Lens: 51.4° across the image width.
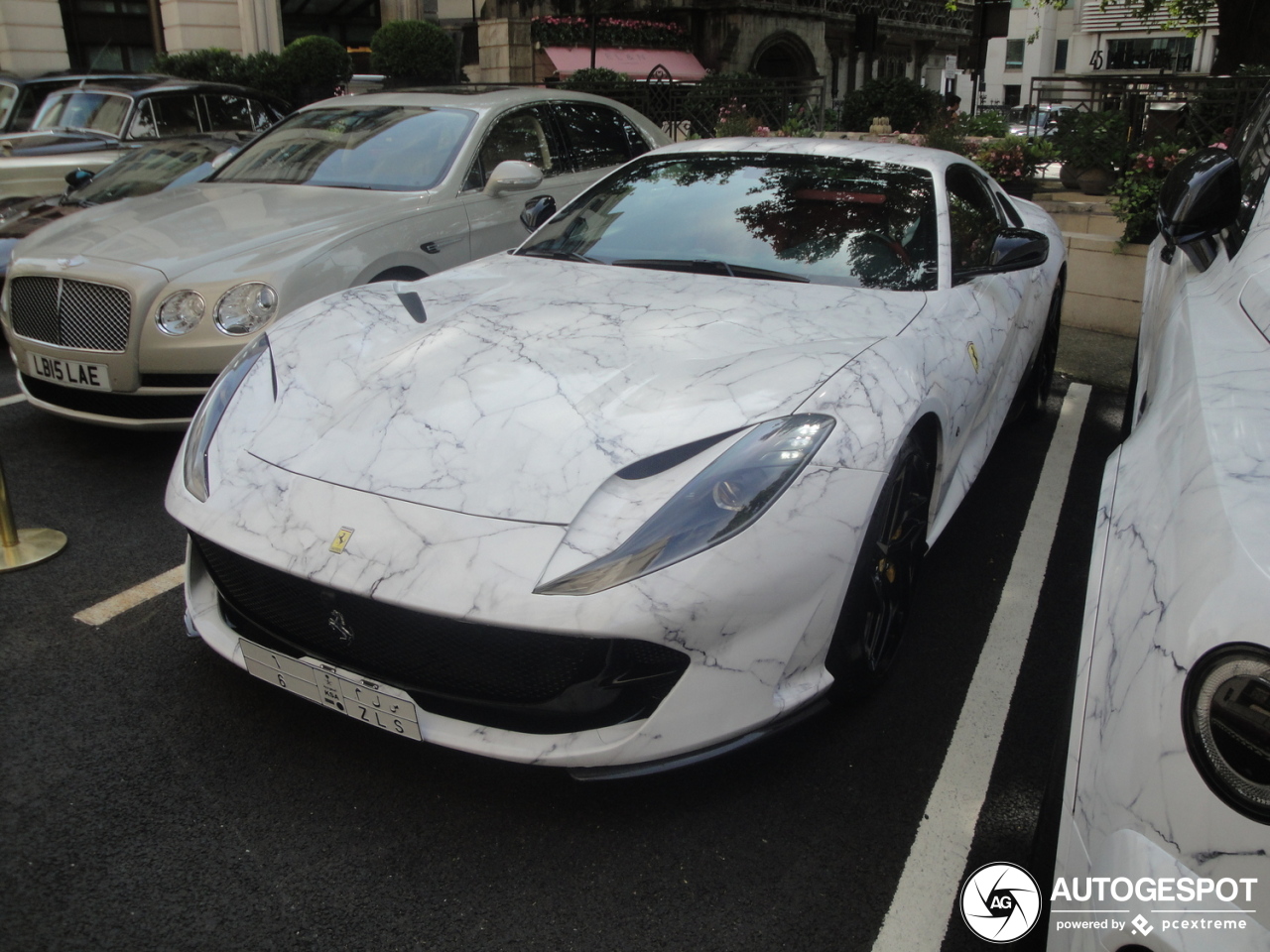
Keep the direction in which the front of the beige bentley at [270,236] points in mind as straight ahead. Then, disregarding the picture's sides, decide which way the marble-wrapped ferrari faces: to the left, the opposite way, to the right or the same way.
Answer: the same way

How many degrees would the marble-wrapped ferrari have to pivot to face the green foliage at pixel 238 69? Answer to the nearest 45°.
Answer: approximately 135° to its right

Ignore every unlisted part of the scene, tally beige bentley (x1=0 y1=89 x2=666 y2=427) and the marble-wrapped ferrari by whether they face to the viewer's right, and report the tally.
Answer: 0

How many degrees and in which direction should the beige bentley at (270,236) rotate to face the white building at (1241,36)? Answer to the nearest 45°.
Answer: approximately 180°

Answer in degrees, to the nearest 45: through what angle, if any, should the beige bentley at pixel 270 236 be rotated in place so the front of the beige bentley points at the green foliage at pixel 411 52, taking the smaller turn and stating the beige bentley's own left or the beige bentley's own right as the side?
approximately 135° to the beige bentley's own right

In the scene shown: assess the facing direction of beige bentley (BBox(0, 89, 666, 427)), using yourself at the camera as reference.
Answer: facing the viewer and to the left of the viewer

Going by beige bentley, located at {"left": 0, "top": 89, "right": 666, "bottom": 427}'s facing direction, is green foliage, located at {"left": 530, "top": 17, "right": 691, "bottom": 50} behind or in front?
behind

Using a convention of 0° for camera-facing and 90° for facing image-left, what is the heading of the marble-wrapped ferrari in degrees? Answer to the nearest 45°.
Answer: approximately 45°

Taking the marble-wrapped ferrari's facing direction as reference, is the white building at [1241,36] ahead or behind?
behind

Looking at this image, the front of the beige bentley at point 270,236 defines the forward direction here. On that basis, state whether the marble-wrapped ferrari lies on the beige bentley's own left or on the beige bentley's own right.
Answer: on the beige bentley's own left

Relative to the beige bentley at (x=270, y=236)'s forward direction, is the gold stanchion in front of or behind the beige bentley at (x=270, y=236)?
in front

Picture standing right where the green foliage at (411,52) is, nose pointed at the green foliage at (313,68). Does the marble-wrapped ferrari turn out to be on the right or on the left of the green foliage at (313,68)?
left
